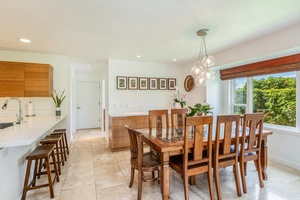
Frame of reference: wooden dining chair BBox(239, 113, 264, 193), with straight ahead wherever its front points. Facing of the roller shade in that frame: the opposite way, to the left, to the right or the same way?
to the left

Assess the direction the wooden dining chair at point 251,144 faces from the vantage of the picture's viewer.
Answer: facing away from the viewer and to the left of the viewer

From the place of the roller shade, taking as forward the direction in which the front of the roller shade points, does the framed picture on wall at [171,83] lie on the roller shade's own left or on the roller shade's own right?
on the roller shade's own right

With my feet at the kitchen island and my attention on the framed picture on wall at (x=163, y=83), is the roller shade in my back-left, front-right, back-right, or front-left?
front-right

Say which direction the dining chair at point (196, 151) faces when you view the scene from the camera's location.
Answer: facing away from the viewer and to the left of the viewer

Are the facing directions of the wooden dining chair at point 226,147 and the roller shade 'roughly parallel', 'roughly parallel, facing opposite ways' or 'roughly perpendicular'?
roughly perpendicular

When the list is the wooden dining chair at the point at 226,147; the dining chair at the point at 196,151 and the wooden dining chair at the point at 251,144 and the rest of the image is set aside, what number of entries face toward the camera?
0

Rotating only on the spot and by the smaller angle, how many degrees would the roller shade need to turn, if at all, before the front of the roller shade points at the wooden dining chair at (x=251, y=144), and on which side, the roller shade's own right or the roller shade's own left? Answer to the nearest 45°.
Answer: approximately 45° to the roller shade's own left

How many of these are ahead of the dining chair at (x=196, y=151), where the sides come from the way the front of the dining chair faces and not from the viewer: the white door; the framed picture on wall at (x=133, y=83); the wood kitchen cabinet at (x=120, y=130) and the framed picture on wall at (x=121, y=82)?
4

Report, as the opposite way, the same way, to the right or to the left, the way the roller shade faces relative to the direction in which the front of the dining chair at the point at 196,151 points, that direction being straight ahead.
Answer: to the left

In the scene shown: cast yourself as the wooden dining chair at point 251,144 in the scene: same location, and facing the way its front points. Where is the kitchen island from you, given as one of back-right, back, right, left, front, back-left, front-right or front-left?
left

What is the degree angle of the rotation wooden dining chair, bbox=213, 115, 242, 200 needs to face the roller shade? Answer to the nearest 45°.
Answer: approximately 90° to its right

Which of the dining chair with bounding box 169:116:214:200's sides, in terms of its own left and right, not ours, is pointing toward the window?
right

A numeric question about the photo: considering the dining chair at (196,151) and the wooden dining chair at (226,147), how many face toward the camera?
0

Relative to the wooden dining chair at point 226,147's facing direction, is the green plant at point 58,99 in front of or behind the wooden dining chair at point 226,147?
in front

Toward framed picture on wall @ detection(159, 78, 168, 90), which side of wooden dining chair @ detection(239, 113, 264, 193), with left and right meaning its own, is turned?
front

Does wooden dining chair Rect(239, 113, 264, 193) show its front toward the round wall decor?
yes

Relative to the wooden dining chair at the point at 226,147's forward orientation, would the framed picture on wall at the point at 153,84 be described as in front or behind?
in front
